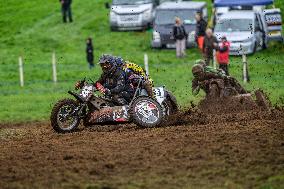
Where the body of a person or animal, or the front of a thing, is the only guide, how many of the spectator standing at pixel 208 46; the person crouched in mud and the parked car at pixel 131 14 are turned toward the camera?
2

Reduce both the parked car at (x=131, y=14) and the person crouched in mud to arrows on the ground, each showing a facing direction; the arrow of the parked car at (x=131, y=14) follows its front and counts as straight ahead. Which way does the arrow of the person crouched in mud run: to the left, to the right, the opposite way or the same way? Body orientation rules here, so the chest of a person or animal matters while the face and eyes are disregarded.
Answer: to the right

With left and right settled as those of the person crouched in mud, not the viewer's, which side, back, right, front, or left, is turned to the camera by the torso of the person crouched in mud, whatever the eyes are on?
left

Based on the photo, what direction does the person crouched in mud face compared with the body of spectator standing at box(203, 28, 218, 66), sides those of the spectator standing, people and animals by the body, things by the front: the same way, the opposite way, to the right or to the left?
to the right

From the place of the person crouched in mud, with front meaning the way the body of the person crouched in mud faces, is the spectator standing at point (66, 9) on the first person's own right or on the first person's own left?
on the first person's own right

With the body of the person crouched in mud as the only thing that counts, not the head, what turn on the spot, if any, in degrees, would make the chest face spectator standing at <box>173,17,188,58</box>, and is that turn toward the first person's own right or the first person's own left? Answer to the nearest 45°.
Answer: approximately 90° to the first person's own right
